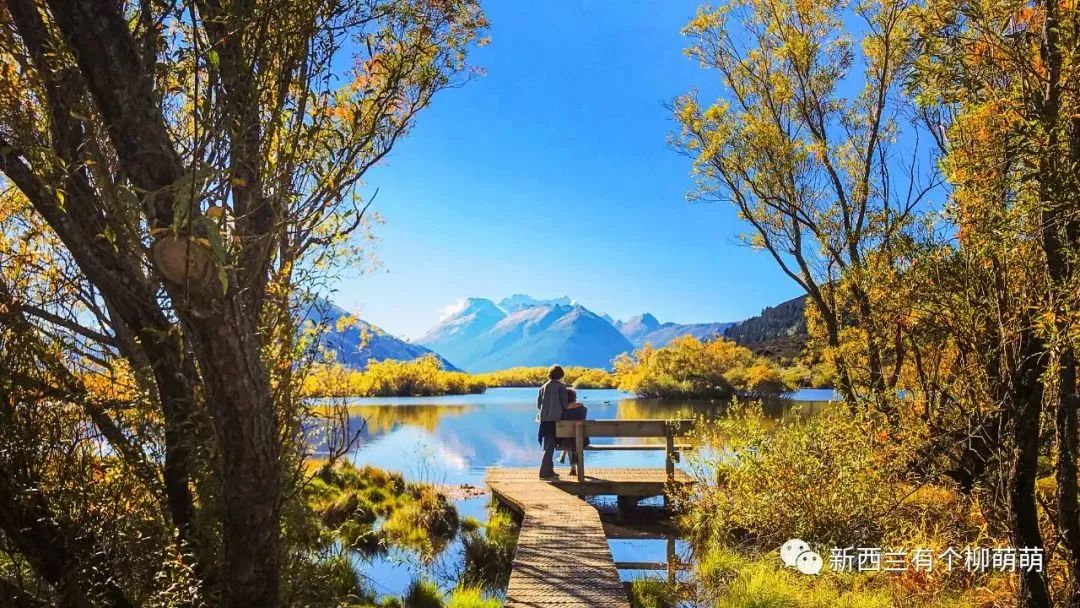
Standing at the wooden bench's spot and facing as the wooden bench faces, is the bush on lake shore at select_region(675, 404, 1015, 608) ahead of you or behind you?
behind

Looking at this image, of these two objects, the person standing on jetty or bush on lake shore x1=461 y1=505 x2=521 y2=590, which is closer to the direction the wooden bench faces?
the person standing on jetty

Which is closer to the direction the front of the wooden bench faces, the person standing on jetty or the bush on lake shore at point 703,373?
the bush on lake shore

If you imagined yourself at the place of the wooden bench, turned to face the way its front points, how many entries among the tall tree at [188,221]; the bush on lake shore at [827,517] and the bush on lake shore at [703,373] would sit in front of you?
1

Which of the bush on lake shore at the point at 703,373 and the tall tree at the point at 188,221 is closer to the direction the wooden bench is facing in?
the bush on lake shore

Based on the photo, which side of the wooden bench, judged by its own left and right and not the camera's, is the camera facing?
back

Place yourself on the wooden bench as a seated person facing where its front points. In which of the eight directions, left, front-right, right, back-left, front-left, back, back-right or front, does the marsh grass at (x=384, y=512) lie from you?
left

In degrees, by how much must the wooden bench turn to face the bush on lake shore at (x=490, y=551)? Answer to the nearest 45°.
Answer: approximately 135° to its left

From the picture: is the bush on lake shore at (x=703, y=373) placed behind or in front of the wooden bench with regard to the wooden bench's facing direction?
in front

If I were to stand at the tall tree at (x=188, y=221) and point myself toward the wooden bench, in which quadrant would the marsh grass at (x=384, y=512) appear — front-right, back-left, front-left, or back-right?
front-left

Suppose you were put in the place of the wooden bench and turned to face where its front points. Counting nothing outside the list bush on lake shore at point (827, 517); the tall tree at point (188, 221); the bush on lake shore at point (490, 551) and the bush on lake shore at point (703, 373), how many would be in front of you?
1

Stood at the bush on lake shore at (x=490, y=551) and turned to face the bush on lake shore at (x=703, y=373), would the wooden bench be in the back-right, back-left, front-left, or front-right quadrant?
front-right
